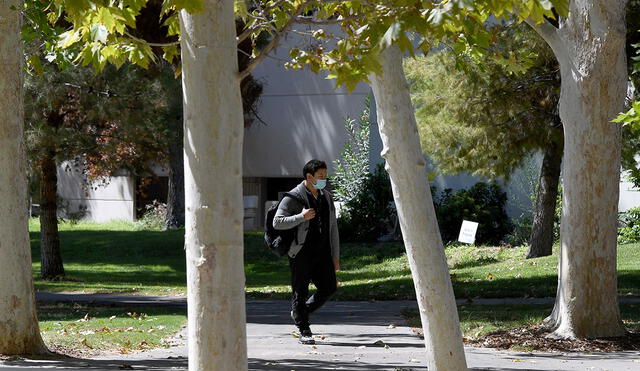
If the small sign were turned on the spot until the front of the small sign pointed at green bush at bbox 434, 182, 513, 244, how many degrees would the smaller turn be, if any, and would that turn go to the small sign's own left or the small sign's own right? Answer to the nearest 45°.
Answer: approximately 180°

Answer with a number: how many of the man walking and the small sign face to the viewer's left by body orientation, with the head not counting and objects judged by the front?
0

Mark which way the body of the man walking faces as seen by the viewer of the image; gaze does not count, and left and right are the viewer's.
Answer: facing the viewer and to the right of the viewer

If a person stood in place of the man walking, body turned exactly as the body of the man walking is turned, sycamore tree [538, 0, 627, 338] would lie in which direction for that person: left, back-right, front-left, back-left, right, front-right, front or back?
front-left

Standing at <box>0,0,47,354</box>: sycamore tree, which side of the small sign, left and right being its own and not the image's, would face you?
front

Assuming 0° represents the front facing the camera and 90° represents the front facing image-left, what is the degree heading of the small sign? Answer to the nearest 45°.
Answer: approximately 0°
